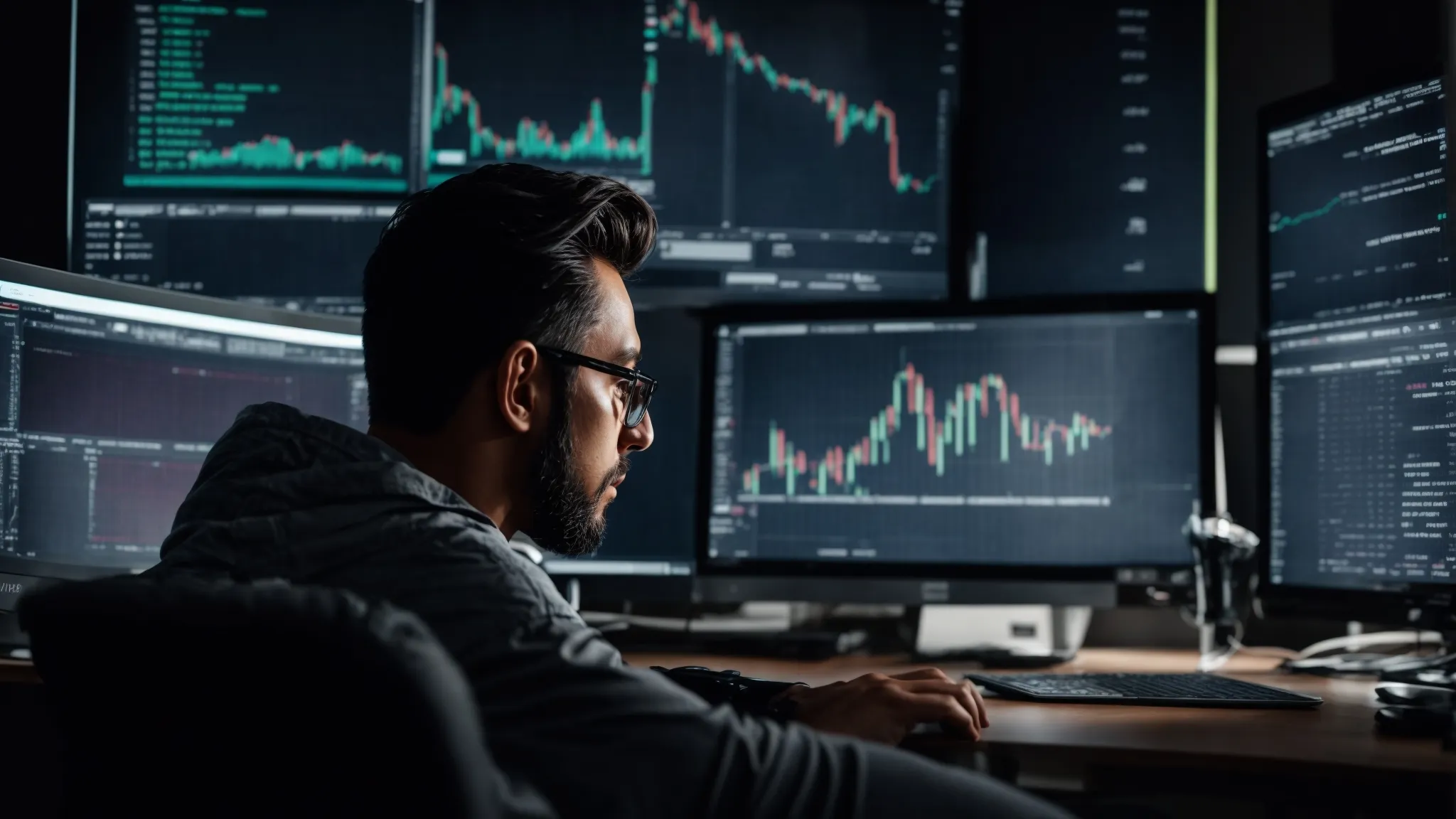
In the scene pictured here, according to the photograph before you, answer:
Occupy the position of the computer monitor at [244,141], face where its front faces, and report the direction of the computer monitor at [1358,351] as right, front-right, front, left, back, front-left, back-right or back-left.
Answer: front-left

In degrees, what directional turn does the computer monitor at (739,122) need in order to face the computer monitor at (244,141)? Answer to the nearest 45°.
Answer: approximately 90° to its right

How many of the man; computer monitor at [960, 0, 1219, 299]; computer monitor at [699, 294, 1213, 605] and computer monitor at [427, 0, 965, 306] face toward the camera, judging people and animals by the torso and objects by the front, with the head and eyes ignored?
3

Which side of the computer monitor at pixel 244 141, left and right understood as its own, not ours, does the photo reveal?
front

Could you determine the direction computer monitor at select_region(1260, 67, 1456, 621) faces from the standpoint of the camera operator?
facing the viewer and to the left of the viewer

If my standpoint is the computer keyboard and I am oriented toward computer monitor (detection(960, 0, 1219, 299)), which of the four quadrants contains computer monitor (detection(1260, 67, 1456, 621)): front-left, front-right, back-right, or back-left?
front-right

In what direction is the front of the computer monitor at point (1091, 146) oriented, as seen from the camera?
facing the viewer

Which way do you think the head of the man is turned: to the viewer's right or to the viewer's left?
to the viewer's right

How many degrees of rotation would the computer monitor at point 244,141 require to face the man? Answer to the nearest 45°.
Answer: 0° — it already faces them
